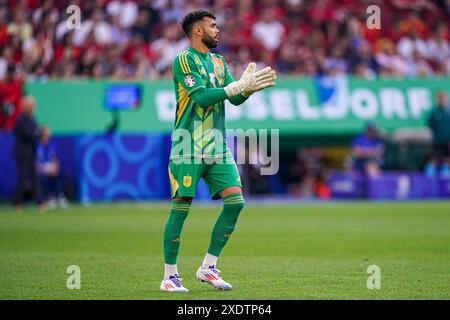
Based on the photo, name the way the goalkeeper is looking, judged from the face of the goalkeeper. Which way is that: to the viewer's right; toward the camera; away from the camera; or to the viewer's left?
to the viewer's right

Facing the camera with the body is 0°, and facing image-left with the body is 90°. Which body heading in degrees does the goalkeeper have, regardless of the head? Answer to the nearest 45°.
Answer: approximately 315°
